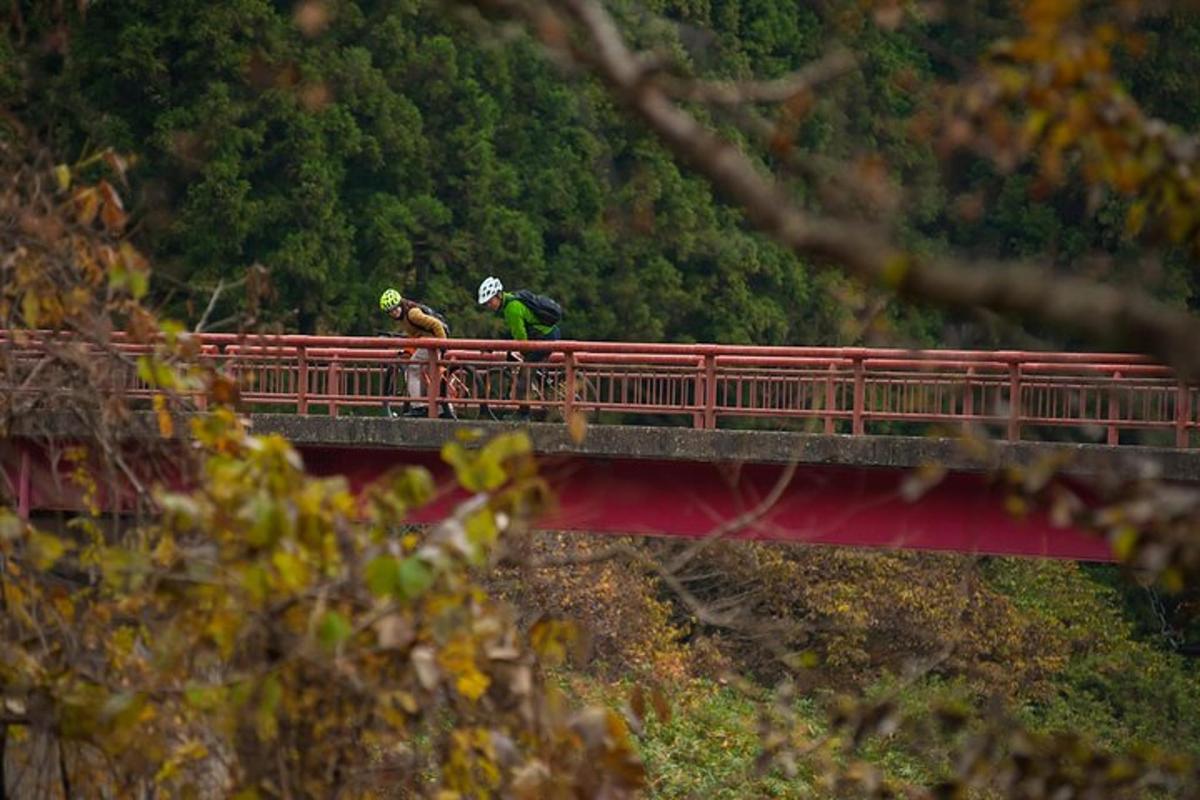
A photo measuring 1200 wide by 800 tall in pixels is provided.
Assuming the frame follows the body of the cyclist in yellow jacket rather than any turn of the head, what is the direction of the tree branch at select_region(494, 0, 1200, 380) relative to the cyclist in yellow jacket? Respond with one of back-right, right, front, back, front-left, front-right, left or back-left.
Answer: left

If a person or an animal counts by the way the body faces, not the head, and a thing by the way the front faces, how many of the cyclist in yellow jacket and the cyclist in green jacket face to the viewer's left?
2

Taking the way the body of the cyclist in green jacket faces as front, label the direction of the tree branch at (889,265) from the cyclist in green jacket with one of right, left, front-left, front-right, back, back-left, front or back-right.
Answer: left

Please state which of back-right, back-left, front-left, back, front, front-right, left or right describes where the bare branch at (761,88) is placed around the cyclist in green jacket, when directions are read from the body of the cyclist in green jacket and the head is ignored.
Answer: left

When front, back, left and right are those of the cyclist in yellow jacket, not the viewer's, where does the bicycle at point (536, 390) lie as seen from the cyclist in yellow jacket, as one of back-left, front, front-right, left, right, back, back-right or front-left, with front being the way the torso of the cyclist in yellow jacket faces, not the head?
back-left

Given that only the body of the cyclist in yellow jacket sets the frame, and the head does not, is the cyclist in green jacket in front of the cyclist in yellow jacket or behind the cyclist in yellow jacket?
behind

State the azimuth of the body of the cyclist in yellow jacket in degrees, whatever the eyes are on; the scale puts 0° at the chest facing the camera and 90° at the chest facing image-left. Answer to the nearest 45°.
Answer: approximately 90°

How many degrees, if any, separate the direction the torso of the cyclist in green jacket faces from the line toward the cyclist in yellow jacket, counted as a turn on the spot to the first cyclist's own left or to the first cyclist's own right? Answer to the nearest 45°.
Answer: approximately 45° to the first cyclist's own right

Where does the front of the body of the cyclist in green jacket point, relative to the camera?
to the viewer's left
